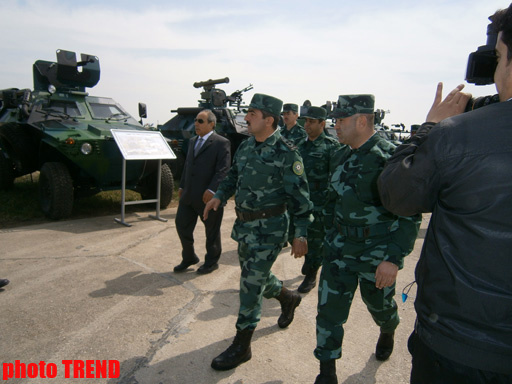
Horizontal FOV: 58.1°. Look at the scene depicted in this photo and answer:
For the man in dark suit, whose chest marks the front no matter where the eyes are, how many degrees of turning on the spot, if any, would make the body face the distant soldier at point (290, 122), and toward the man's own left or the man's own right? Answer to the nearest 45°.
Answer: approximately 180°

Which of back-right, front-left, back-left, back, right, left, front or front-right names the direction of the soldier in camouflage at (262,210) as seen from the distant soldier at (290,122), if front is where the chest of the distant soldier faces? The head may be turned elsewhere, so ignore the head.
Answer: front-left

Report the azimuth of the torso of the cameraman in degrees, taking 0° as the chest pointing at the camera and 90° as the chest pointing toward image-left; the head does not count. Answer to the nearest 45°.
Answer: approximately 135°

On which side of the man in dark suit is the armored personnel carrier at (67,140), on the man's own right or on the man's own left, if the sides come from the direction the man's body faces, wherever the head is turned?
on the man's own right

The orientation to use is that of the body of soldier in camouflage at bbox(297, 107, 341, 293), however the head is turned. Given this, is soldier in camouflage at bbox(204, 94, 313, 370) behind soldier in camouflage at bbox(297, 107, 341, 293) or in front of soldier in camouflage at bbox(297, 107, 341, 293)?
in front

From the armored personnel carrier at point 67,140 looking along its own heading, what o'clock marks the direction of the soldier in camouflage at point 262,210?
The soldier in camouflage is roughly at 1 o'clock from the armored personnel carrier.

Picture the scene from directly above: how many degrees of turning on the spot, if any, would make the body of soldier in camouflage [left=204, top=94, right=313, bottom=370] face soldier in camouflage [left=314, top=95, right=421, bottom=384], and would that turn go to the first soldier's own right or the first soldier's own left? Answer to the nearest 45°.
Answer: approximately 90° to the first soldier's own left

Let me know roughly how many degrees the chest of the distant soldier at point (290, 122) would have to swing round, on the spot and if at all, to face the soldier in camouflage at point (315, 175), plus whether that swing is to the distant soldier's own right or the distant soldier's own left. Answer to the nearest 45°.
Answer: approximately 45° to the distant soldier's own left

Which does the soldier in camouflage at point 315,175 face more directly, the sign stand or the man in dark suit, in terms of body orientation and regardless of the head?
the man in dark suit

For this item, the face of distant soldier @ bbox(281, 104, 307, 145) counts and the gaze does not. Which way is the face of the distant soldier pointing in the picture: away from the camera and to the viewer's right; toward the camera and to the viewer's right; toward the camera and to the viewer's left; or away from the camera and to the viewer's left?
toward the camera and to the viewer's left

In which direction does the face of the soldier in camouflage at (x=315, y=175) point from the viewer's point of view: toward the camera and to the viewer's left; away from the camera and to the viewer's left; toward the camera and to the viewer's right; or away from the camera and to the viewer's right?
toward the camera and to the viewer's left

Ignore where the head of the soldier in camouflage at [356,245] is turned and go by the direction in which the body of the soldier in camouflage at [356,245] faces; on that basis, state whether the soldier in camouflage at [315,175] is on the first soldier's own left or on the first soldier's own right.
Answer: on the first soldier's own right

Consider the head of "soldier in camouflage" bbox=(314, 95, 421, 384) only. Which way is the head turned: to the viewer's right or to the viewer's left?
to the viewer's left
